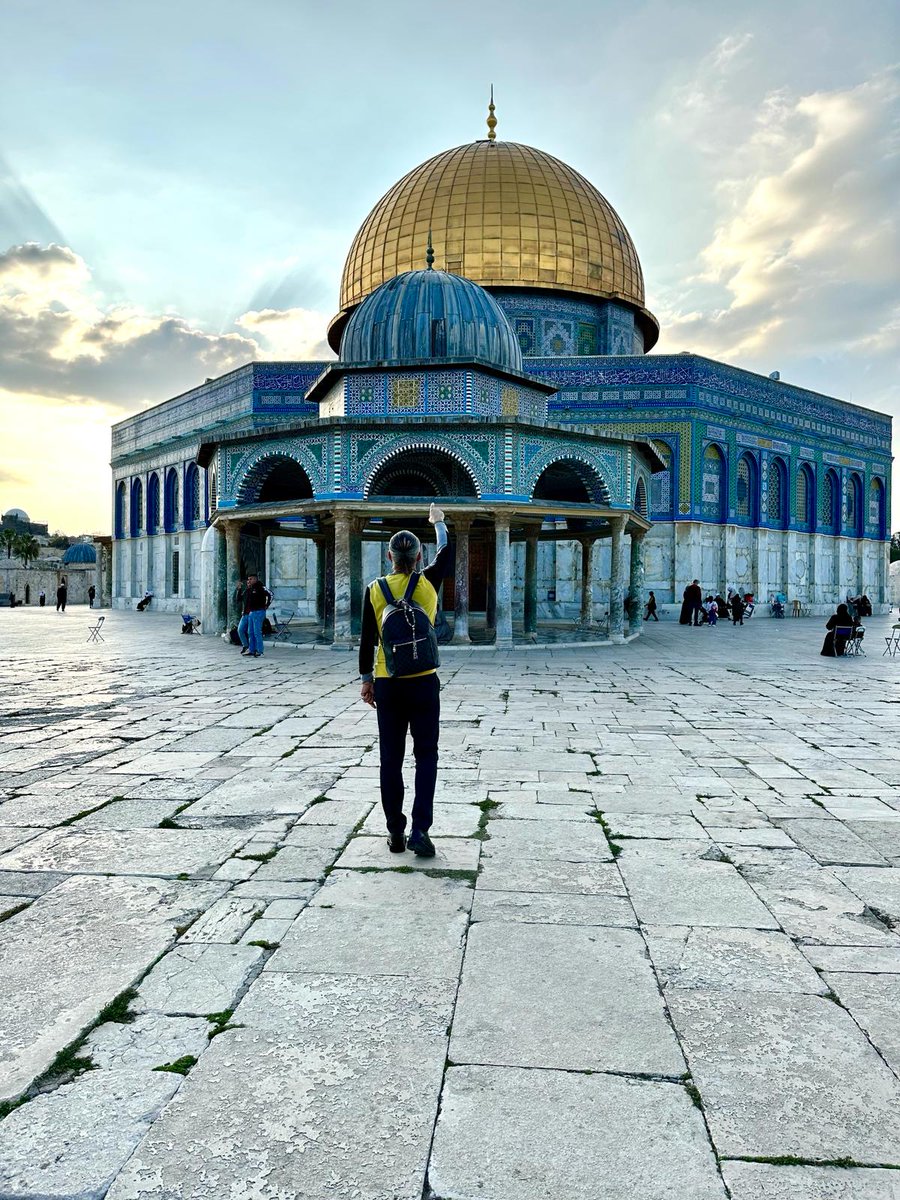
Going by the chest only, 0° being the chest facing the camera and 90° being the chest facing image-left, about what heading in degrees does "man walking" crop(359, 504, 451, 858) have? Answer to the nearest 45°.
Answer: approximately 180°

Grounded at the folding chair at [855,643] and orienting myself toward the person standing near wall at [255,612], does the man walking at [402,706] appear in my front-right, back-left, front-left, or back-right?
front-left

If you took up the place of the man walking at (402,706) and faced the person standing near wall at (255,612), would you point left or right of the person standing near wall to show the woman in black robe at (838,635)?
right

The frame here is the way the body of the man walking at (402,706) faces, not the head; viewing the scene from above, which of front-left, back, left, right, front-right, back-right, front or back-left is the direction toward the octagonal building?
front

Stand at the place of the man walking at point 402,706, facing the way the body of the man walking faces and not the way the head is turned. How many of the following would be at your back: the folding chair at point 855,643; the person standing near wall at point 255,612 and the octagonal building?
0

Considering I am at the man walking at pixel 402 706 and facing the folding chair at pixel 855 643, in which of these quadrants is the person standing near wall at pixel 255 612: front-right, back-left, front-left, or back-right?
front-left

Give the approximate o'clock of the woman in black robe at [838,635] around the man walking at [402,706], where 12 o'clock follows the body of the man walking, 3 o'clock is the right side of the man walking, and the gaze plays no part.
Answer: The woman in black robe is roughly at 1 o'clock from the man walking.

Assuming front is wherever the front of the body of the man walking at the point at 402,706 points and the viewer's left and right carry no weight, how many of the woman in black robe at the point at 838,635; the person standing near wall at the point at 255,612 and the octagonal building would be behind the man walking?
0

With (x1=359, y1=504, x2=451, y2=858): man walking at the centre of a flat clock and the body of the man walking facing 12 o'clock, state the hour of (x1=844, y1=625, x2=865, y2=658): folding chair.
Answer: The folding chair is roughly at 1 o'clock from the man walking.

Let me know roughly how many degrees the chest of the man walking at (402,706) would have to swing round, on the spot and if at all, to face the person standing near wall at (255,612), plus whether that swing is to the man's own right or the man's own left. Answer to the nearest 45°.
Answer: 0° — they already face them
